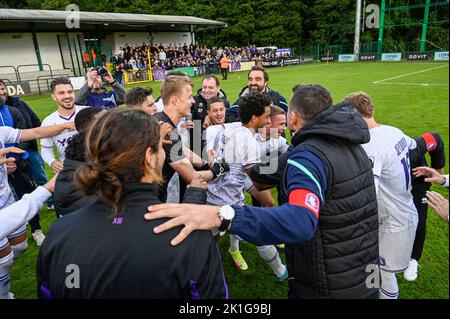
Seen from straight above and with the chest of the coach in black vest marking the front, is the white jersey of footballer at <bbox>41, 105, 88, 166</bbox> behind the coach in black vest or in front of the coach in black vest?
in front

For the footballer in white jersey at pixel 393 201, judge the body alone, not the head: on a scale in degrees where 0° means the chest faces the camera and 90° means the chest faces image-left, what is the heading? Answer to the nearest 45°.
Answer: approximately 135°

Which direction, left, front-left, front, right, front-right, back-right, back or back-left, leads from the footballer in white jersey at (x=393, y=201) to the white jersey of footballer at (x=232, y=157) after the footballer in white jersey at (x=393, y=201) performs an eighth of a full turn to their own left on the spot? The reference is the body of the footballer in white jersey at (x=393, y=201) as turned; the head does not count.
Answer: front

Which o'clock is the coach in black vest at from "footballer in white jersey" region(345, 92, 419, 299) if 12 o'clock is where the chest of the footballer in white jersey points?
The coach in black vest is roughly at 8 o'clock from the footballer in white jersey.

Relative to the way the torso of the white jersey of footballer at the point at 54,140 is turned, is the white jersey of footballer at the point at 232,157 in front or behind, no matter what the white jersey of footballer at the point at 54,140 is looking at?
in front

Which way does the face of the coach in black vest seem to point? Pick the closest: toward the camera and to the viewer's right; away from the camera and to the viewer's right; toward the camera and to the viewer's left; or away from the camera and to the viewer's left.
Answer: away from the camera and to the viewer's left

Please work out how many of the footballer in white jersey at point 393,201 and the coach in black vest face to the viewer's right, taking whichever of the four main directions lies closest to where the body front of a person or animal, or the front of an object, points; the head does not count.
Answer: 0

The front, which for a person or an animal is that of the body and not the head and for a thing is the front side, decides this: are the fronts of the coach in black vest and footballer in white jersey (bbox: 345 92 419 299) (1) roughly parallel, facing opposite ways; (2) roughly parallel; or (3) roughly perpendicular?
roughly parallel

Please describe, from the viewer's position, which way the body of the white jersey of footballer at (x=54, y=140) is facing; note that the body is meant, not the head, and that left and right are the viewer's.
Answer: facing the viewer and to the right of the viewer
